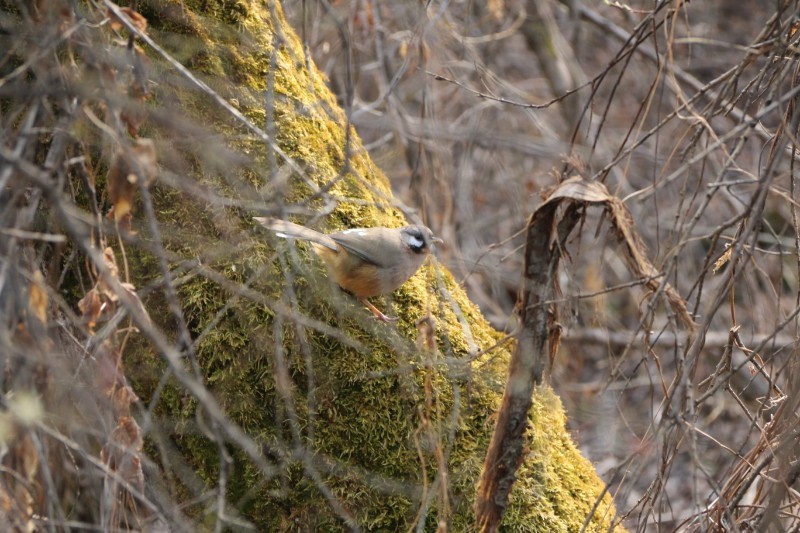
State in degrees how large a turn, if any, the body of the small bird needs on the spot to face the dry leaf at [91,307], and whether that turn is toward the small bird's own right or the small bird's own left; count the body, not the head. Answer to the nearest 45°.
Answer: approximately 135° to the small bird's own right

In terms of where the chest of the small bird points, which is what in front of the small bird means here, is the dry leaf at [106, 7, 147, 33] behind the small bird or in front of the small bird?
behind

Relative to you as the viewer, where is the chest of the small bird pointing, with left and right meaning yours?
facing to the right of the viewer
